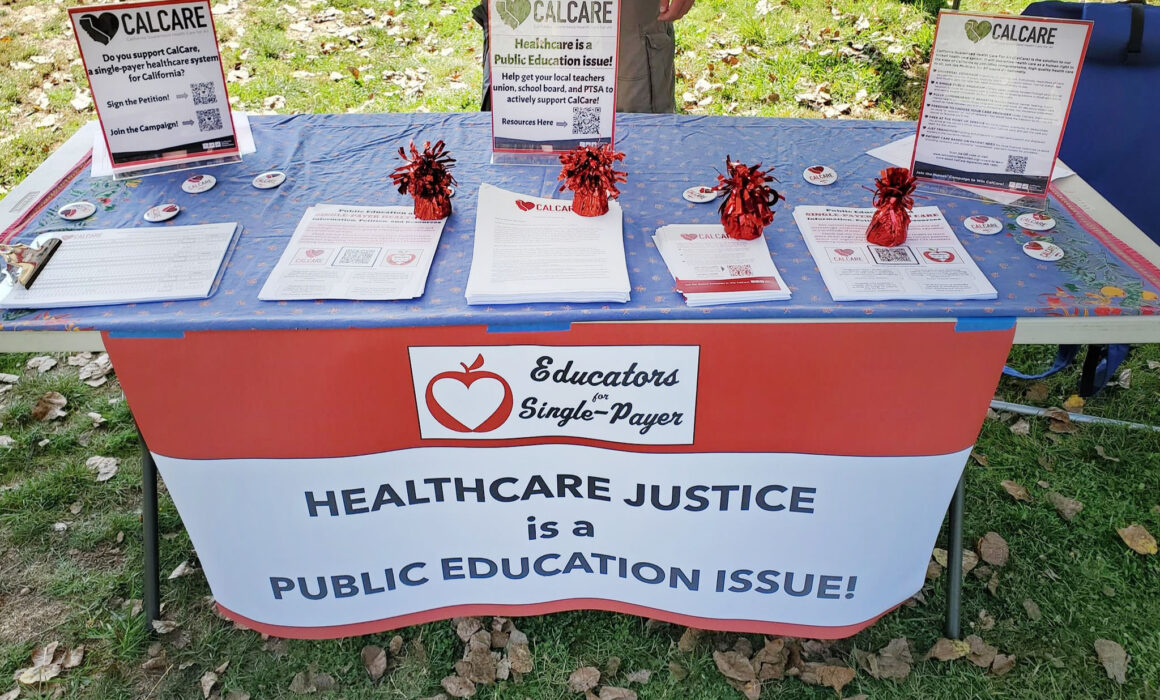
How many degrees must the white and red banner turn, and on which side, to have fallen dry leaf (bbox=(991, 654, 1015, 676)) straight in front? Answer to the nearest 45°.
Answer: approximately 90° to its left

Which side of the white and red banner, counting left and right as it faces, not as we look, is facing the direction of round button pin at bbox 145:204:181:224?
right
